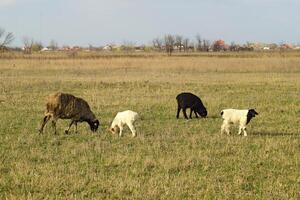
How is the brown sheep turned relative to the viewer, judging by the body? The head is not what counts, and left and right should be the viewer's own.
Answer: facing to the right of the viewer

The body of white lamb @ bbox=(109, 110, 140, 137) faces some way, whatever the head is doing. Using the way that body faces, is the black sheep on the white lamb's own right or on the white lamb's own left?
on the white lamb's own right

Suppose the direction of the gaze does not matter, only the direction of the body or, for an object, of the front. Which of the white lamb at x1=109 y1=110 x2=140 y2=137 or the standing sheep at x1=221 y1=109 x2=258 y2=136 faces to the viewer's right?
the standing sheep

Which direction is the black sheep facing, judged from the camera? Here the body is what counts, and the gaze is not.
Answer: to the viewer's right

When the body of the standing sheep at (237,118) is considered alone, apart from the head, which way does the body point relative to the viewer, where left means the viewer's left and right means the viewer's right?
facing to the right of the viewer

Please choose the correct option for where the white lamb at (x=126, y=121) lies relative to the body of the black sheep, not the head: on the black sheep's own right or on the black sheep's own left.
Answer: on the black sheep's own right

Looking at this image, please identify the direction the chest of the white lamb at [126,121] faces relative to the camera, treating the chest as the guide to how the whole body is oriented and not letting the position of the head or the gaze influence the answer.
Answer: to the viewer's left

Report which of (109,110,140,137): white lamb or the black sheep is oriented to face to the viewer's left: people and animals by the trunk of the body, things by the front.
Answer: the white lamb

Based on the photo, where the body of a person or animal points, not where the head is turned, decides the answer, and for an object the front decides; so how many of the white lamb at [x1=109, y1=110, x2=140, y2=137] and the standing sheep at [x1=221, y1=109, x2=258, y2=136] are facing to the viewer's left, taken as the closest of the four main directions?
1

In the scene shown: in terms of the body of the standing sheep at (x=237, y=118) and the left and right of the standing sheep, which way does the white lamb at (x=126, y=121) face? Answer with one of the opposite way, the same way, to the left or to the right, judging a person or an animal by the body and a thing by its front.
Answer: the opposite way

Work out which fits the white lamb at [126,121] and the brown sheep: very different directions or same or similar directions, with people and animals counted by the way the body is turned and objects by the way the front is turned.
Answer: very different directions
